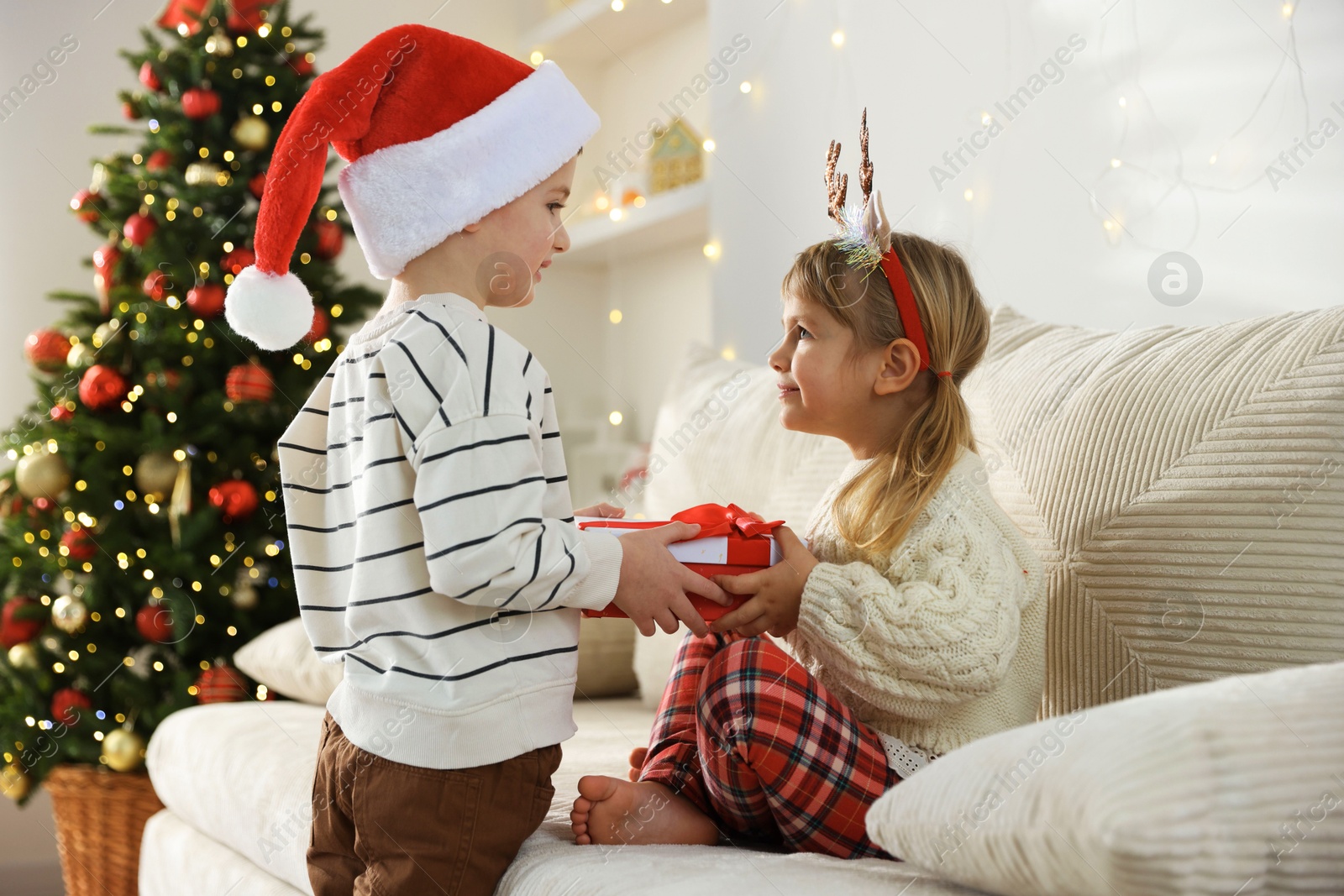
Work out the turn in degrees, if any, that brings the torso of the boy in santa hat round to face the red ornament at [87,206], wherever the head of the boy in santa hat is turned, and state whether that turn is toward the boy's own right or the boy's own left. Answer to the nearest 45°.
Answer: approximately 90° to the boy's own left

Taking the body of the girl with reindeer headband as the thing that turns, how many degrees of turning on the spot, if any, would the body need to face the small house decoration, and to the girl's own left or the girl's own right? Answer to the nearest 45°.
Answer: approximately 90° to the girl's own right

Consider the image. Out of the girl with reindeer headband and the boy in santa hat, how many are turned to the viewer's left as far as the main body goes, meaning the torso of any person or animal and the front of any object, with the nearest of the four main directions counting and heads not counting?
1

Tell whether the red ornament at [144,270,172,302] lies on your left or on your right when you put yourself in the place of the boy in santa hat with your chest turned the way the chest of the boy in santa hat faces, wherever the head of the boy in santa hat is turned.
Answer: on your left

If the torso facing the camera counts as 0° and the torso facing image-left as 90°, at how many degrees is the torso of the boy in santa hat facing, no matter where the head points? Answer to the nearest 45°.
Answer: approximately 225°

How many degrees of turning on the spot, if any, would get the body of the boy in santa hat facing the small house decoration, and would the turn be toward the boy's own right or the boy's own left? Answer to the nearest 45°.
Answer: approximately 45° to the boy's own left

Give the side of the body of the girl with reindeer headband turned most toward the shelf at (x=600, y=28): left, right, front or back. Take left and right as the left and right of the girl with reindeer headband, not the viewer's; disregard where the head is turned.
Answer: right

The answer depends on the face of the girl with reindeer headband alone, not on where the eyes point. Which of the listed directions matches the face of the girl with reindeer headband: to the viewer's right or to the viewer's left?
to the viewer's left

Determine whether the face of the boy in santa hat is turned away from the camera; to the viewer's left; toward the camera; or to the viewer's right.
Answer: to the viewer's right

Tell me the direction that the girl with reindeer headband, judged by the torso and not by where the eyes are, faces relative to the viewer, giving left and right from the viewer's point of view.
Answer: facing to the left of the viewer

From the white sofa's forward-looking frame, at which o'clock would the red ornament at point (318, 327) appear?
The red ornament is roughly at 3 o'clock from the white sofa.

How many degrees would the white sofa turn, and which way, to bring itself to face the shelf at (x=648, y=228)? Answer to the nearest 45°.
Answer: approximately 135° to its right
